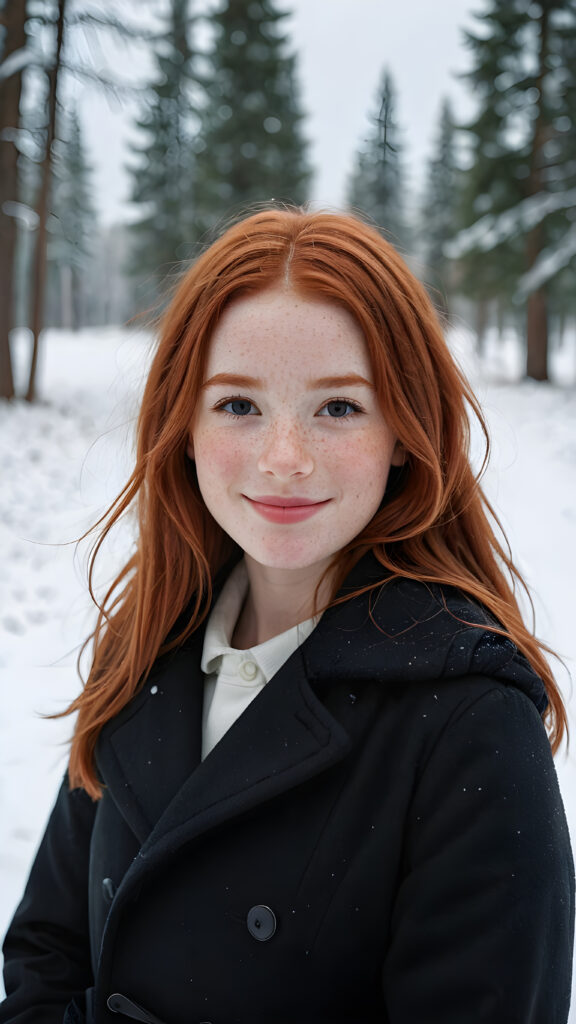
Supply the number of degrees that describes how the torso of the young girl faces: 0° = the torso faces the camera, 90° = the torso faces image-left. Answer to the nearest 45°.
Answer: approximately 45°

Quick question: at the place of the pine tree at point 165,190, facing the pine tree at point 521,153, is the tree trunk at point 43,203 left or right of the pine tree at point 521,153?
right

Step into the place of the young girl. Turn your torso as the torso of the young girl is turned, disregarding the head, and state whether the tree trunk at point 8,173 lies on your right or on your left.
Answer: on your right

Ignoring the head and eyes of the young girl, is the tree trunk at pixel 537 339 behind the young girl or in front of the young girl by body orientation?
behind

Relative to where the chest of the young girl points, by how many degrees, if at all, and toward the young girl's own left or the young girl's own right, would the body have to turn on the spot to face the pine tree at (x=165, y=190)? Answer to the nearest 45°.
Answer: approximately 135° to the young girl's own right

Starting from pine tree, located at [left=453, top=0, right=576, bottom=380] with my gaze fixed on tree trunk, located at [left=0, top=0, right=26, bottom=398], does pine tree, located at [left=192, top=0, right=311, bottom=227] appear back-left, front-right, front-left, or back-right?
front-right

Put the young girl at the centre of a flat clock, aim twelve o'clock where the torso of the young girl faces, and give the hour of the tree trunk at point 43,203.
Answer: The tree trunk is roughly at 4 o'clock from the young girl.

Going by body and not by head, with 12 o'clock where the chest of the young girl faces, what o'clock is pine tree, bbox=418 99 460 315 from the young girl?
The pine tree is roughly at 5 o'clock from the young girl.

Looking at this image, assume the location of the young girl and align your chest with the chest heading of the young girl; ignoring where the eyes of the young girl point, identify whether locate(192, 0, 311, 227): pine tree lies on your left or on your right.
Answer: on your right

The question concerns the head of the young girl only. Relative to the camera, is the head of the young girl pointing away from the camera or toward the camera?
toward the camera
